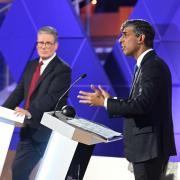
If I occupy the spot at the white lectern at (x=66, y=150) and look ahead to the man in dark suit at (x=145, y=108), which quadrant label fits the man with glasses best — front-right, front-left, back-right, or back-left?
back-left

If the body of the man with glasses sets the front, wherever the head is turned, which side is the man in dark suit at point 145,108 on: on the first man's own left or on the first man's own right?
on the first man's own left

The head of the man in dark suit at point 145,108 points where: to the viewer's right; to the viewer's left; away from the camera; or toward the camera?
to the viewer's left

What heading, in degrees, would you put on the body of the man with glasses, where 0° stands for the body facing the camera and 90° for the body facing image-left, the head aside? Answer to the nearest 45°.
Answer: approximately 45°

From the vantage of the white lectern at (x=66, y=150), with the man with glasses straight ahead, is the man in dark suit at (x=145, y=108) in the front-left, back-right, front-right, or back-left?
back-right

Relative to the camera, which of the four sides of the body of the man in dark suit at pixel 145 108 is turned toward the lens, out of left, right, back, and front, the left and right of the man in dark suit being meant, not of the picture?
left

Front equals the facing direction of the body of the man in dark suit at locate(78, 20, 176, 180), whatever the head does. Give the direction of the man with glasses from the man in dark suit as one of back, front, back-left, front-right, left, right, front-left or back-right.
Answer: front-right

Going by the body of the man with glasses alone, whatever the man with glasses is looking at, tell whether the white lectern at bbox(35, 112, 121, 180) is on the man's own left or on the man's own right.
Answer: on the man's own left
